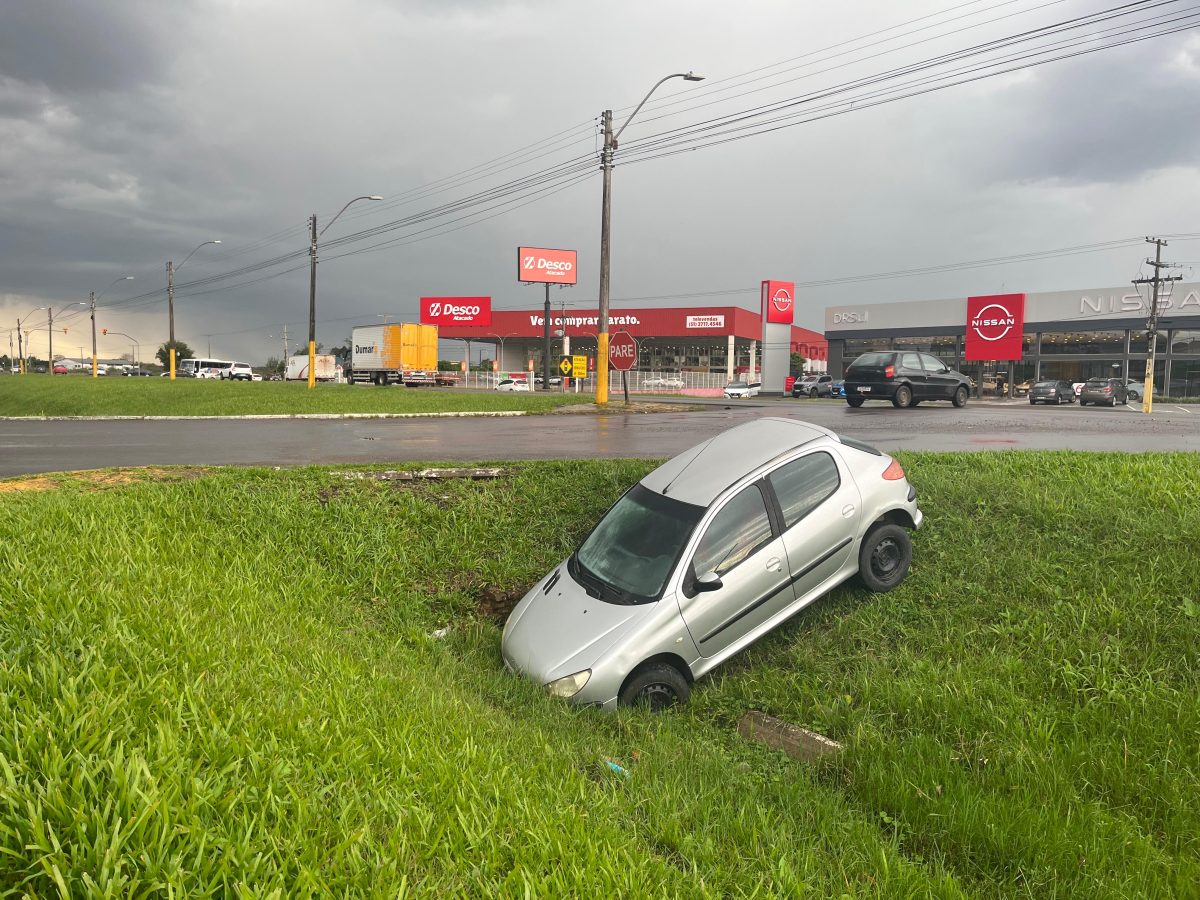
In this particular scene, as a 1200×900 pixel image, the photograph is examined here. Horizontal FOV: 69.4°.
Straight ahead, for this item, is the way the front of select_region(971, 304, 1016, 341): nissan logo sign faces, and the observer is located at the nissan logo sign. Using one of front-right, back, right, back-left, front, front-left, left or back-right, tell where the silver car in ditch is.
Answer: front

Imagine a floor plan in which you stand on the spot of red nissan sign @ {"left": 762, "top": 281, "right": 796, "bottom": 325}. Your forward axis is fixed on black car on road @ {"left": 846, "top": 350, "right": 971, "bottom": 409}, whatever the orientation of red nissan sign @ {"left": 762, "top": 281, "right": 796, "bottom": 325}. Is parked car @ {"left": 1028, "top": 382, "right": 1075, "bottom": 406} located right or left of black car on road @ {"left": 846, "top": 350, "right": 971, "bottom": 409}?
left

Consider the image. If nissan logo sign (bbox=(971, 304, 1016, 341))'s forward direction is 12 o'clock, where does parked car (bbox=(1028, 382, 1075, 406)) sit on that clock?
The parked car is roughly at 11 o'clock from the nissan logo sign.

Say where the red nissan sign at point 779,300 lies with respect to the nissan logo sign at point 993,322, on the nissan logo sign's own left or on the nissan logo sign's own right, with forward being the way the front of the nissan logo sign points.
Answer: on the nissan logo sign's own right

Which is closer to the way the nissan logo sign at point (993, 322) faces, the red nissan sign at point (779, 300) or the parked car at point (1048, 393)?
the parked car

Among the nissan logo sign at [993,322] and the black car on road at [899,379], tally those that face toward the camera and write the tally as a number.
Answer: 1

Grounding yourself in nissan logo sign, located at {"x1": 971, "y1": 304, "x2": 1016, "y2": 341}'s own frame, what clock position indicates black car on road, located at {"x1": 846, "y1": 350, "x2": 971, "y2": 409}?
The black car on road is roughly at 12 o'clock from the nissan logo sign.

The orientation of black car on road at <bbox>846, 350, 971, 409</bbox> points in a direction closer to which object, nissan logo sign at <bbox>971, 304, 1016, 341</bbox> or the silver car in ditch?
the nissan logo sign

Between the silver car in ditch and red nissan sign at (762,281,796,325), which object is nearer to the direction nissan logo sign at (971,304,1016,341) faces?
the silver car in ditch

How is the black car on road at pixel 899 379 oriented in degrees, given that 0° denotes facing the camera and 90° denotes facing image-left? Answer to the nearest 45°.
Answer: approximately 225°

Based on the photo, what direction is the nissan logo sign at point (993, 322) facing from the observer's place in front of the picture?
facing the viewer

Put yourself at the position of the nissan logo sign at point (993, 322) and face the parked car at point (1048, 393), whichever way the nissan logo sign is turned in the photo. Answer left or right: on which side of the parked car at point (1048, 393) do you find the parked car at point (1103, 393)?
left

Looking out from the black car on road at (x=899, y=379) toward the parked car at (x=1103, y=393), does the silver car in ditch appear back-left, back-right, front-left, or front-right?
back-right
